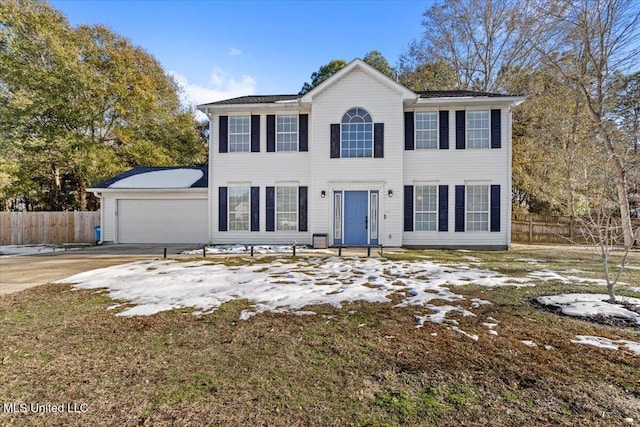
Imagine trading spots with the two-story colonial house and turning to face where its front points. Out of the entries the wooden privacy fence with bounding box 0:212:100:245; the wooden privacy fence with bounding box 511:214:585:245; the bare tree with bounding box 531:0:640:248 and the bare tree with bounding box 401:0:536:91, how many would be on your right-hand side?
1

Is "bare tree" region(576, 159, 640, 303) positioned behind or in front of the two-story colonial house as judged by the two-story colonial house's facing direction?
in front

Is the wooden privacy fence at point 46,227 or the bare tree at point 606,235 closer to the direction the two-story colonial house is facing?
the bare tree

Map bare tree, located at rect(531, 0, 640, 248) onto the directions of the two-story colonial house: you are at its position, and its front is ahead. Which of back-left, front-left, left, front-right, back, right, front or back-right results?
left

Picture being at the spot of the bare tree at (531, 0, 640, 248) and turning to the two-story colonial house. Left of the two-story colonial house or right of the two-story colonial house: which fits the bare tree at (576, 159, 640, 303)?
left

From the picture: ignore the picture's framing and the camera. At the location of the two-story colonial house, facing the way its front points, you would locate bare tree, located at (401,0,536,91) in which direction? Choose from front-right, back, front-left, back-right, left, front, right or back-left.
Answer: back-left

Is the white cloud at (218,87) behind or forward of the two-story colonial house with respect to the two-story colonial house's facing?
behind

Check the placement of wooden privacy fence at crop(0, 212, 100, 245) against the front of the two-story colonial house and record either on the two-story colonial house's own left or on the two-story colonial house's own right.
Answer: on the two-story colonial house's own right

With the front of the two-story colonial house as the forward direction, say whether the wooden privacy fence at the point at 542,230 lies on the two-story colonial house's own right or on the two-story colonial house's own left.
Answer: on the two-story colonial house's own left

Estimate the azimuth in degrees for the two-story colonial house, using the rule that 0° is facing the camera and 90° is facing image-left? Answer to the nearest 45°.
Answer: approximately 0°
